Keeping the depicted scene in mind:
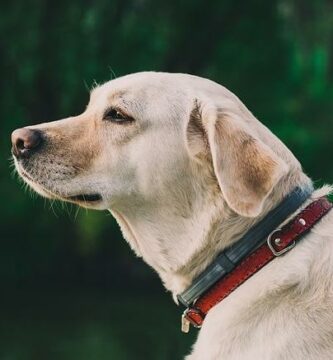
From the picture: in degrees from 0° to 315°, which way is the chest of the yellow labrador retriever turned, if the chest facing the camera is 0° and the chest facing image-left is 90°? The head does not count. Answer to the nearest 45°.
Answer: approximately 90°
